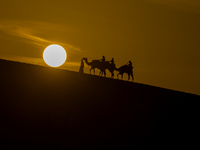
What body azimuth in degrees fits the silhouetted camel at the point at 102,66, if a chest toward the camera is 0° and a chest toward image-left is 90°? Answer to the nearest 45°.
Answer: approximately 90°
